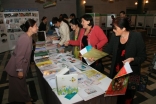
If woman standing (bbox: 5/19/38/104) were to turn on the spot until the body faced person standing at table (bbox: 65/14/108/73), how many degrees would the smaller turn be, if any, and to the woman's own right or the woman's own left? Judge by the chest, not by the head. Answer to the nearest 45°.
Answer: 0° — they already face them

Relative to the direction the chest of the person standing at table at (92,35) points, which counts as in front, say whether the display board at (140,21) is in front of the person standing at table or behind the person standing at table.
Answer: behind

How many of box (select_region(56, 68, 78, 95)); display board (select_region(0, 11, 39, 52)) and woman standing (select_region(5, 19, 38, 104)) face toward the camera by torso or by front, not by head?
2

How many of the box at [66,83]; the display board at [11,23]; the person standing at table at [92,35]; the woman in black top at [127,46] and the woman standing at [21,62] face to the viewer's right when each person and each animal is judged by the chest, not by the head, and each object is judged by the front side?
1

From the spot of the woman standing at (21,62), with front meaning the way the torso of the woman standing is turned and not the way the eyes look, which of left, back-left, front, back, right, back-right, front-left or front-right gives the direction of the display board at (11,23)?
left

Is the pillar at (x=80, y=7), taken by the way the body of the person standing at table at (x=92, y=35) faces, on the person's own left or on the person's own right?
on the person's own right

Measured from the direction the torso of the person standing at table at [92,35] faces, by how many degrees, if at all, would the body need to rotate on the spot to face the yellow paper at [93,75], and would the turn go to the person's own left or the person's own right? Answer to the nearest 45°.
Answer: approximately 45° to the person's own left

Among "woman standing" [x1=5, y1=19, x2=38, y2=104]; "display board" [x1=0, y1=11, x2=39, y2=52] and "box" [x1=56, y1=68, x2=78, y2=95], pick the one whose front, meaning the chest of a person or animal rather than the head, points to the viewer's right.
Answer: the woman standing

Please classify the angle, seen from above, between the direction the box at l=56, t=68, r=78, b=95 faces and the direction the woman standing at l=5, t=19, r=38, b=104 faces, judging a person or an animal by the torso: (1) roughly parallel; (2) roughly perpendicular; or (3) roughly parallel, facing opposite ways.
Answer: roughly perpendicular

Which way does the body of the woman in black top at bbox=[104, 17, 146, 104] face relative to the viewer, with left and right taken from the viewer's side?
facing the viewer and to the left of the viewer

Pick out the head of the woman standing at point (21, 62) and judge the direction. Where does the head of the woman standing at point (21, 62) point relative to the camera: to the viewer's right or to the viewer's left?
to the viewer's right

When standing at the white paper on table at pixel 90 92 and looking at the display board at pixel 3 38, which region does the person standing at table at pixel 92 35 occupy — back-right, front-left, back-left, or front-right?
front-right

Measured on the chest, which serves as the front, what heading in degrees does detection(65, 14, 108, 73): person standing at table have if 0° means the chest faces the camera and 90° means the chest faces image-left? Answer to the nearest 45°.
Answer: approximately 45°

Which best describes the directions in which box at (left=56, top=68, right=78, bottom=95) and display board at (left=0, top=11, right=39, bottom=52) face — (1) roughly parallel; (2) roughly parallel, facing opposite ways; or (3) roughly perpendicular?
roughly parallel

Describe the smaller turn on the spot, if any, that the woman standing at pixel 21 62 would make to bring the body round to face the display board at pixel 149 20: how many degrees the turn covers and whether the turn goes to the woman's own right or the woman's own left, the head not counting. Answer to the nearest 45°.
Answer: approximately 45° to the woman's own left

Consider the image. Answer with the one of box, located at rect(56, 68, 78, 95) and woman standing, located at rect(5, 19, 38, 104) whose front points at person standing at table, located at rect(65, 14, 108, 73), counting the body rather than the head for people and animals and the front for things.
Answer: the woman standing

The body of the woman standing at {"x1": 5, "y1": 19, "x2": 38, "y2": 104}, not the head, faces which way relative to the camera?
to the viewer's right
